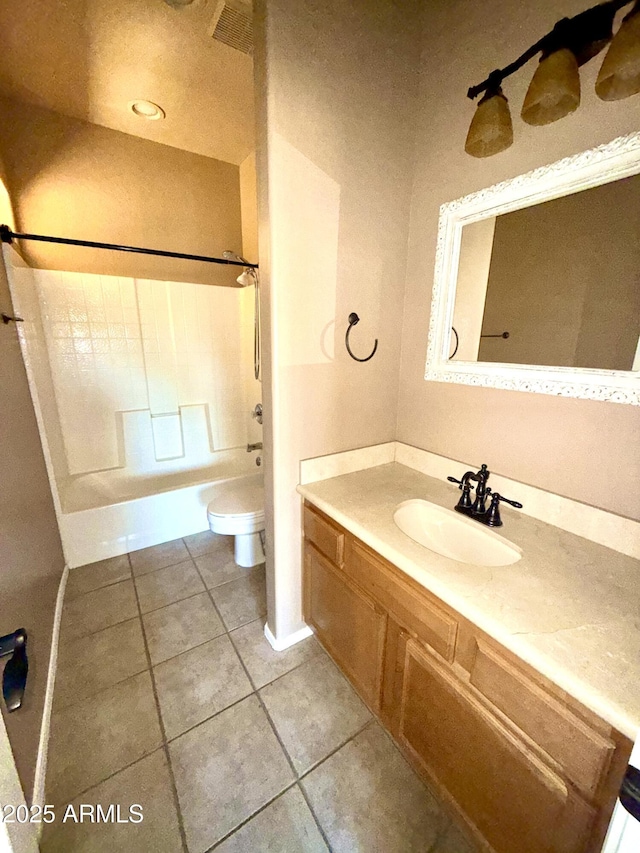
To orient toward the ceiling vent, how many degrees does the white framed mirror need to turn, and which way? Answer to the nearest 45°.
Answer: approximately 45° to its right

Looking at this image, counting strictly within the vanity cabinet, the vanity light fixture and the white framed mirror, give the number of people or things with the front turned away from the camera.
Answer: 0

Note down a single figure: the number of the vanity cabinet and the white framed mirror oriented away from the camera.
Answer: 0

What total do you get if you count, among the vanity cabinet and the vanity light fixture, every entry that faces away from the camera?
0

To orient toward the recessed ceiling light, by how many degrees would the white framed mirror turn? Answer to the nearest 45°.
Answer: approximately 45° to its right

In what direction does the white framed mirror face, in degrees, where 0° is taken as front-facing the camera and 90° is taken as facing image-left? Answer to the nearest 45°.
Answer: approximately 45°

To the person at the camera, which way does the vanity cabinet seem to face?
facing the viewer and to the left of the viewer

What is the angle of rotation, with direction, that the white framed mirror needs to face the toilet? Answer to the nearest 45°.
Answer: approximately 45° to its right

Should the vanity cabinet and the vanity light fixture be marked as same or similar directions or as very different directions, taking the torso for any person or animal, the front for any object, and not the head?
same or similar directions

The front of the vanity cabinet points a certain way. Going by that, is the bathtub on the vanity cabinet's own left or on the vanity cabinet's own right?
on the vanity cabinet's own right

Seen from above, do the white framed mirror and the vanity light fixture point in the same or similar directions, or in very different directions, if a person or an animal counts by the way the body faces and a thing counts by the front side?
same or similar directions

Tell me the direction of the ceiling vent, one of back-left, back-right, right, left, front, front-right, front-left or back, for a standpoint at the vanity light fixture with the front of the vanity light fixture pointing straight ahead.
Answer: front-right

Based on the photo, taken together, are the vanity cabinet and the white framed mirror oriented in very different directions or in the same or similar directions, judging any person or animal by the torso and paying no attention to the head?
same or similar directions

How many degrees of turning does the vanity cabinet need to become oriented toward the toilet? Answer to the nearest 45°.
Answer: approximately 90° to its right
